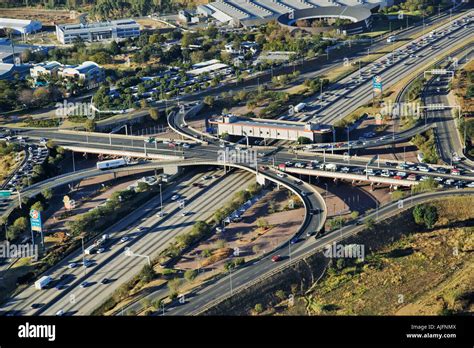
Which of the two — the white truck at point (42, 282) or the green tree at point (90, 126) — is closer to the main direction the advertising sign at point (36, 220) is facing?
the white truck

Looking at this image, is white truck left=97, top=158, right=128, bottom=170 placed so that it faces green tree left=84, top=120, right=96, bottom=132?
no

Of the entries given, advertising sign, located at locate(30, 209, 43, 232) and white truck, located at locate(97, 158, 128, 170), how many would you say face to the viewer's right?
1

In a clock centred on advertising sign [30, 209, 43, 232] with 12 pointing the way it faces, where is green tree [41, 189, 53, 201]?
The green tree is roughly at 6 o'clock from the advertising sign.

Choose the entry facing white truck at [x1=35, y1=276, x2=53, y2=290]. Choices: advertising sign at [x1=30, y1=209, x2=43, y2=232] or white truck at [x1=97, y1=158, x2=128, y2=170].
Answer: the advertising sign

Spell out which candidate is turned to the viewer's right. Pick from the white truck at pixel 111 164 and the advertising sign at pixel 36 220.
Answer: the white truck

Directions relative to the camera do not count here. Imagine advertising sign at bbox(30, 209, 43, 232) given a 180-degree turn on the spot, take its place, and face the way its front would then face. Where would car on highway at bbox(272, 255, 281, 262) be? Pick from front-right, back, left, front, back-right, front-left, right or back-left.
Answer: back-right

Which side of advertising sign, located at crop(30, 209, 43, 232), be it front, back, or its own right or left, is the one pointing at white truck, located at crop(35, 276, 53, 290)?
front

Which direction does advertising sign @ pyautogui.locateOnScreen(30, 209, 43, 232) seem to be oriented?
toward the camera

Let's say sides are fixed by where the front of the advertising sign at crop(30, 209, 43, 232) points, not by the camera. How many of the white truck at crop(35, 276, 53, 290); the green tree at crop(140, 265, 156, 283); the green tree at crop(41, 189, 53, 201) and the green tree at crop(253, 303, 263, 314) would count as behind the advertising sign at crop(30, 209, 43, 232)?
1

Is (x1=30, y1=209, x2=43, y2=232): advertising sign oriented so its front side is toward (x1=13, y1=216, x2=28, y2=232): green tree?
no

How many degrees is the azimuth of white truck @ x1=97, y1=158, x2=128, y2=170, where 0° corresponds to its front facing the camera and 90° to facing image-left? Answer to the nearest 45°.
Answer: approximately 270°

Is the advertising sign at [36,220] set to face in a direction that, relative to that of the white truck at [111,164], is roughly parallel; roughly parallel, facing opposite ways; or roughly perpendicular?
roughly perpendicular

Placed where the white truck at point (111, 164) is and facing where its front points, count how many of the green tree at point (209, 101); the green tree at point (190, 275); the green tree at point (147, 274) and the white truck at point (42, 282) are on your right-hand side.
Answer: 3

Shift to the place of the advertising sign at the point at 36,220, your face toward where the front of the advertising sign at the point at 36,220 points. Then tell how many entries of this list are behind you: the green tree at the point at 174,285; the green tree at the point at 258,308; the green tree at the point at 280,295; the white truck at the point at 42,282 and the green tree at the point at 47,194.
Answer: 1
